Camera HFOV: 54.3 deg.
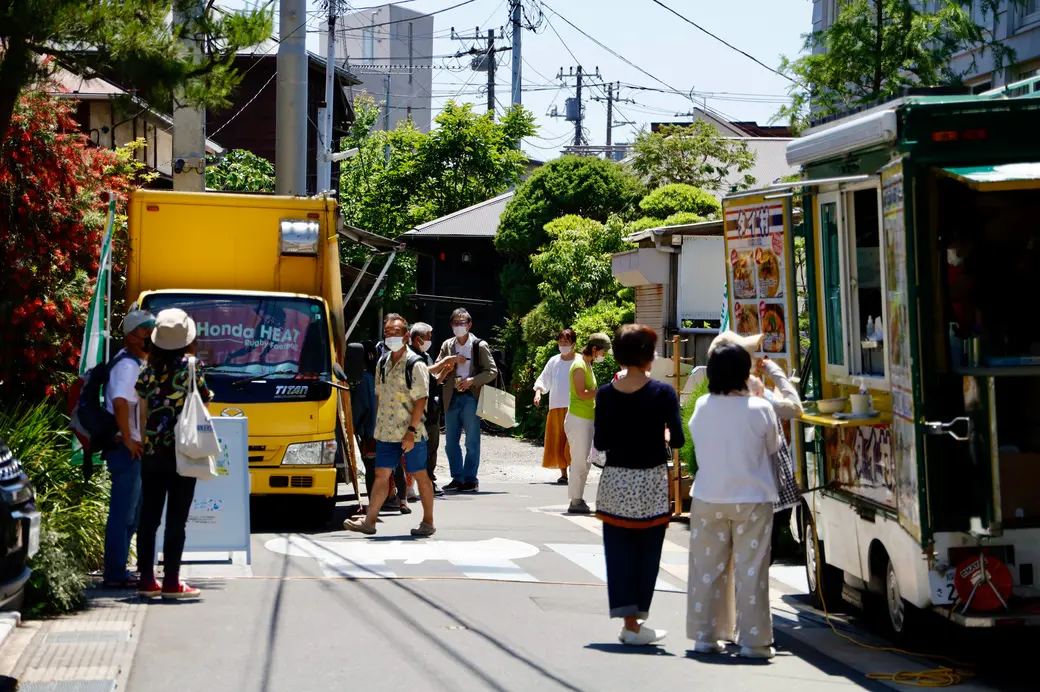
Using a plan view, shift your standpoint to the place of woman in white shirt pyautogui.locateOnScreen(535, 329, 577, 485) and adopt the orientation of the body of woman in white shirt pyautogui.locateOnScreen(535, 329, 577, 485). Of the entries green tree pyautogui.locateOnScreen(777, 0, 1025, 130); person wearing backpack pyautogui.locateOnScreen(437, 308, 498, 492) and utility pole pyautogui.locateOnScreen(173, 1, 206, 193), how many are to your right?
2

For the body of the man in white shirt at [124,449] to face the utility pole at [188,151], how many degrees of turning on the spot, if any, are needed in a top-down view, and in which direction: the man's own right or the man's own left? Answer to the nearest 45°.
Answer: approximately 90° to the man's own left

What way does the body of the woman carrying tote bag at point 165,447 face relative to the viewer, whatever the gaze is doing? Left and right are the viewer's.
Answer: facing away from the viewer and to the right of the viewer

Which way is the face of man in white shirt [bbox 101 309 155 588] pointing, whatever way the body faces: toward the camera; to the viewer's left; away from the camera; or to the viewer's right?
to the viewer's right

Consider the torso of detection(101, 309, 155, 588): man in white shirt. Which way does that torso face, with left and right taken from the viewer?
facing to the right of the viewer

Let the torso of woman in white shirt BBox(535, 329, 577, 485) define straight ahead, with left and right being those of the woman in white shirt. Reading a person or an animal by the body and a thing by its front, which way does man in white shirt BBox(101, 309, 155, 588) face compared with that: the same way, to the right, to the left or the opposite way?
to the left

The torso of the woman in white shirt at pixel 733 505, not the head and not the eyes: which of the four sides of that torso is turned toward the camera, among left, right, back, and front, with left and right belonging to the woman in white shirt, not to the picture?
back

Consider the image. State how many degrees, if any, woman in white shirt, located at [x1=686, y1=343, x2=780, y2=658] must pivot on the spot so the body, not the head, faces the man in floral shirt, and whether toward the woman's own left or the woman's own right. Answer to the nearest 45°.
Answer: approximately 45° to the woman's own left

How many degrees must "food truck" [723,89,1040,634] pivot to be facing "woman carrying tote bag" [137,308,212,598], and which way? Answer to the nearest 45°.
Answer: approximately 45° to its left

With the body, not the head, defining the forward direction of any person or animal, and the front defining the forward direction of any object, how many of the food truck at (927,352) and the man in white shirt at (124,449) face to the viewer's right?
1

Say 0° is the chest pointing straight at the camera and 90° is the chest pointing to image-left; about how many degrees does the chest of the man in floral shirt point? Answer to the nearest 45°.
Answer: approximately 45°

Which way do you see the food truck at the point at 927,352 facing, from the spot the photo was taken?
facing away from the viewer and to the left of the viewer
